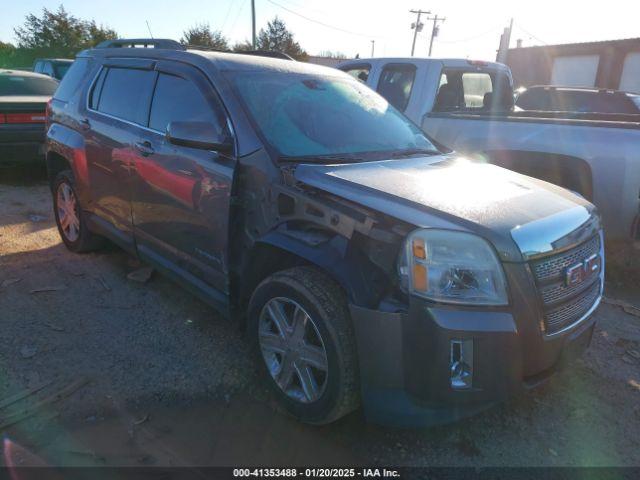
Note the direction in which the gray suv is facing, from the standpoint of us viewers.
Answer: facing the viewer and to the right of the viewer

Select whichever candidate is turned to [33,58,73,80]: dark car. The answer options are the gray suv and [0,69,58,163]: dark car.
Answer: [0,69,58,163]: dark car

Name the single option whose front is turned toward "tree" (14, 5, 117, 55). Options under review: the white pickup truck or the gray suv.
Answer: the white pickup truck

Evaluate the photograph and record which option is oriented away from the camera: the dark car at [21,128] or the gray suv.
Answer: the dark car

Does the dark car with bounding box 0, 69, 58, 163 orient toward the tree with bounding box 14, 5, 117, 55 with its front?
yes

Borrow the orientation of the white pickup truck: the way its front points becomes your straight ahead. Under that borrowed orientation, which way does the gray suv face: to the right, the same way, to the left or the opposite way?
the opposite way

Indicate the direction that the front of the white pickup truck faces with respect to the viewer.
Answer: facing away from the viewer and to the left of the viewer

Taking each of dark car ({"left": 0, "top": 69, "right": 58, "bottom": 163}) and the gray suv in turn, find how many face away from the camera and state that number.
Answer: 1

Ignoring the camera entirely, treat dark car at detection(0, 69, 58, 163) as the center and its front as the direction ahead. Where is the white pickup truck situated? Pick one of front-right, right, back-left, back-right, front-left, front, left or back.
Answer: back-right

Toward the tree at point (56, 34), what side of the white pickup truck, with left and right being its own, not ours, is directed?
front

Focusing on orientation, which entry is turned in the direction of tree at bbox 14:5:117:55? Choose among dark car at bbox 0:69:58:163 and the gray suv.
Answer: the dark car

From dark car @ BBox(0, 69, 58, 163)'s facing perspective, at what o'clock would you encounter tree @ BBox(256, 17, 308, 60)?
The tree is roughly at 1 o'clock from the dark car.

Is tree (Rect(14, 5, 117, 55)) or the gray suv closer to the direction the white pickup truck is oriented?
the tree

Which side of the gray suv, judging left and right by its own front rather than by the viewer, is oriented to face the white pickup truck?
left

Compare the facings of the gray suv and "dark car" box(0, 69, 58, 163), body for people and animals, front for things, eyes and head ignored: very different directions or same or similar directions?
very different directions
